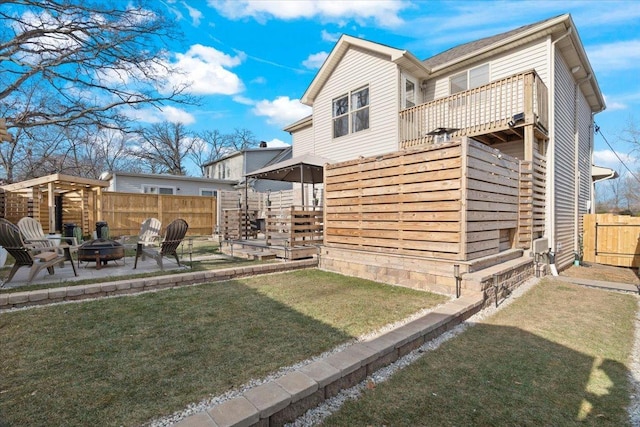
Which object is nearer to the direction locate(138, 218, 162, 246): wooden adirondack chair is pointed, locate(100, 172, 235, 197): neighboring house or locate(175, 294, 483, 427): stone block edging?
the stone block edging

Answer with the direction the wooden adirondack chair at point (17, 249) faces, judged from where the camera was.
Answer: facing away from the viewer and to the right of the viewer

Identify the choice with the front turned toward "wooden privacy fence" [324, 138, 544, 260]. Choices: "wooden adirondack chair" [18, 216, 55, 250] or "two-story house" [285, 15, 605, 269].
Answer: the wooden adirondack chair

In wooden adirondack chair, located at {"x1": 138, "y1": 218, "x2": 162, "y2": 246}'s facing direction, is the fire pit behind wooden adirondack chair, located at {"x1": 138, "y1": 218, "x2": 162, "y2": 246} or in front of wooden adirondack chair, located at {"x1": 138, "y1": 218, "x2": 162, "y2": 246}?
in front

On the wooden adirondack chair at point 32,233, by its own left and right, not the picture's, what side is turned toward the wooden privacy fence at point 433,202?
front

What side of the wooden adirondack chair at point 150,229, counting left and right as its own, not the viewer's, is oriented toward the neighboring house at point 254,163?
back

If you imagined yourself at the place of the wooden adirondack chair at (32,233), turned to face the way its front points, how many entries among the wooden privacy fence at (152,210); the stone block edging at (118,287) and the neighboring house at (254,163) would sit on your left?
2

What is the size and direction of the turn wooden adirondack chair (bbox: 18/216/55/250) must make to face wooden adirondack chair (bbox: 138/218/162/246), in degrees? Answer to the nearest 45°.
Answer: approximately 45° to its left

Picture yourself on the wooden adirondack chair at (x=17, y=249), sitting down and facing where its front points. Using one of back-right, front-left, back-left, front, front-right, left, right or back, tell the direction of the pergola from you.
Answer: front-left

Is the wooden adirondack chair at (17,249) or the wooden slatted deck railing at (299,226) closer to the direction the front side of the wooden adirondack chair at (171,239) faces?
the wooden adirondack chair

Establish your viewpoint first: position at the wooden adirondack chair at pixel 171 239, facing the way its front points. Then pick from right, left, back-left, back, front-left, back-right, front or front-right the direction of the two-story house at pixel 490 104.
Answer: back-right

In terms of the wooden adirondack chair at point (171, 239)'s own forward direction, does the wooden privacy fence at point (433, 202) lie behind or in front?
behind

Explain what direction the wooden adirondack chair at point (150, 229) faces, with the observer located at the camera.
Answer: facing the viewer and to the left of the viewer

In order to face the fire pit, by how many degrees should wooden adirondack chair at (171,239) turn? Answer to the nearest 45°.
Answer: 0° — it already faces it
